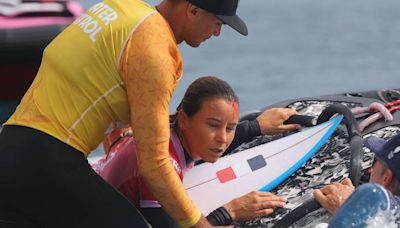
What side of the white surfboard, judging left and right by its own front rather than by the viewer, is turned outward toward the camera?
right

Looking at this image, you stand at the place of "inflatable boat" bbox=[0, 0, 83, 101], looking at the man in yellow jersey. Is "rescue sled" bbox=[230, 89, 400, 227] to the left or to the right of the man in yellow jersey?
left

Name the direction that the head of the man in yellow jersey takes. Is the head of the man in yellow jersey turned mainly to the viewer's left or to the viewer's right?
to the viewer's right

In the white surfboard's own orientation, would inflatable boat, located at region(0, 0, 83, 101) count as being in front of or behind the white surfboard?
behind
